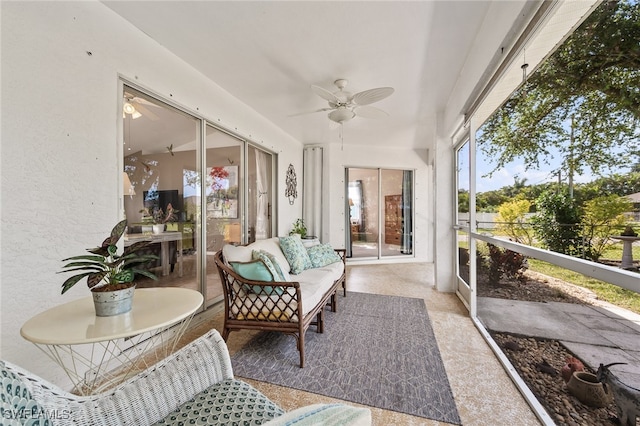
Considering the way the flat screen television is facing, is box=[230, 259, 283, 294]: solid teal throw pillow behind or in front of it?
in front

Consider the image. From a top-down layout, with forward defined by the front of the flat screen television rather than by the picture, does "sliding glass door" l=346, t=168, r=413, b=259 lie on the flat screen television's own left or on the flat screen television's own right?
on the flat screen television's own left

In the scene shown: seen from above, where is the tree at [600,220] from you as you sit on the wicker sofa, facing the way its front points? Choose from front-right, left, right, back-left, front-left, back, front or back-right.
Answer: front

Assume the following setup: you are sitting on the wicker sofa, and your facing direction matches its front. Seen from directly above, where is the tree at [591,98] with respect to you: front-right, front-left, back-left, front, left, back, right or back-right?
front

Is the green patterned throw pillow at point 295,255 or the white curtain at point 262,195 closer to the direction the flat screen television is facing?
the green patterned throw pillow

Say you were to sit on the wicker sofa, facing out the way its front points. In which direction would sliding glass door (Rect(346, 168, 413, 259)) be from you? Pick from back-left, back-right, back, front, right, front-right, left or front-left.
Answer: left

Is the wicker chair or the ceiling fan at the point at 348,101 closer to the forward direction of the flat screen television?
the wicker chair

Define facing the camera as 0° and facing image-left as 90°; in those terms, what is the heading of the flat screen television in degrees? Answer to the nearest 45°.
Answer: approximately 0°

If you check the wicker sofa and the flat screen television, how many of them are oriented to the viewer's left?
0

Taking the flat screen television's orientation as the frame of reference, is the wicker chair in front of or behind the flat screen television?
in front

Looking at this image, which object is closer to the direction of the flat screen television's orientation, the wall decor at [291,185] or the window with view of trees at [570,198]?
the window with view of trees

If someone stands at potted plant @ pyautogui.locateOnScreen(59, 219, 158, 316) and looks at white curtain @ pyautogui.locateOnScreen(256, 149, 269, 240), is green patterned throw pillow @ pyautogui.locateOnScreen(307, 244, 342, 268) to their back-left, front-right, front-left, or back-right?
front-right

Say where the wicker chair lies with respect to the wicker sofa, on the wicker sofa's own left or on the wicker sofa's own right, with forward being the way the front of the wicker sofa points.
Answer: on the wicker sofa's own right
